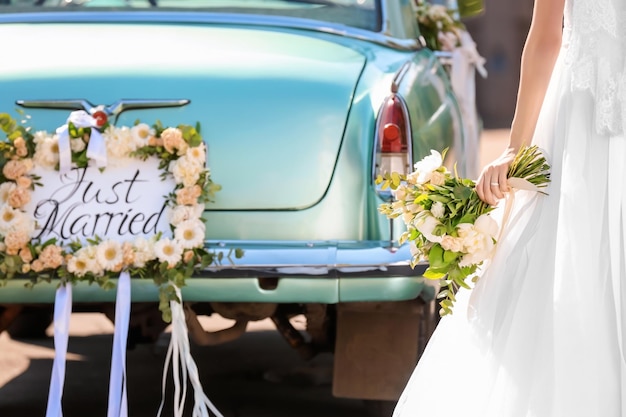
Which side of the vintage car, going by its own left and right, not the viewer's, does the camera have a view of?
back

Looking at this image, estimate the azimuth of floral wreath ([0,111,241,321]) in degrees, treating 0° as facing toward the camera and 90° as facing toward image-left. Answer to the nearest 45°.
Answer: approximately 0°
